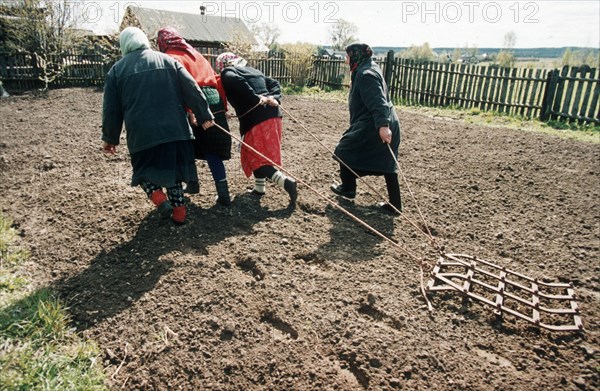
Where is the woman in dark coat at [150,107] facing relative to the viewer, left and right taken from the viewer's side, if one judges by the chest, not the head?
facing away from the viewer and to the left of the viewer

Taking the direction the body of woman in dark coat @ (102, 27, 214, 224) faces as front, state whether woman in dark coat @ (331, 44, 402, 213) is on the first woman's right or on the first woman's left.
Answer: on the first woman's right

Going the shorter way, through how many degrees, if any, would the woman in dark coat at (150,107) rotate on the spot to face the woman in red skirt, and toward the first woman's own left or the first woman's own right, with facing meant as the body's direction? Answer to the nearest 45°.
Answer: approximately 90° to the first woman's own right

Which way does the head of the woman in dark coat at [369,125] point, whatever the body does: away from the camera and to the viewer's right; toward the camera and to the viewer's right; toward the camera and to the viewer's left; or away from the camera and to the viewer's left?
away from the camera and to the viewer's left

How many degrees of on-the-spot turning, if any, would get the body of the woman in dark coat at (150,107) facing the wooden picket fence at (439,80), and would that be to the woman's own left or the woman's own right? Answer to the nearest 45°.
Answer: approximately 90° to the woman's own right

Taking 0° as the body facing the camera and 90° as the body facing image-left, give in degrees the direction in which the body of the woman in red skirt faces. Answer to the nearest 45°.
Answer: approximately 135°
